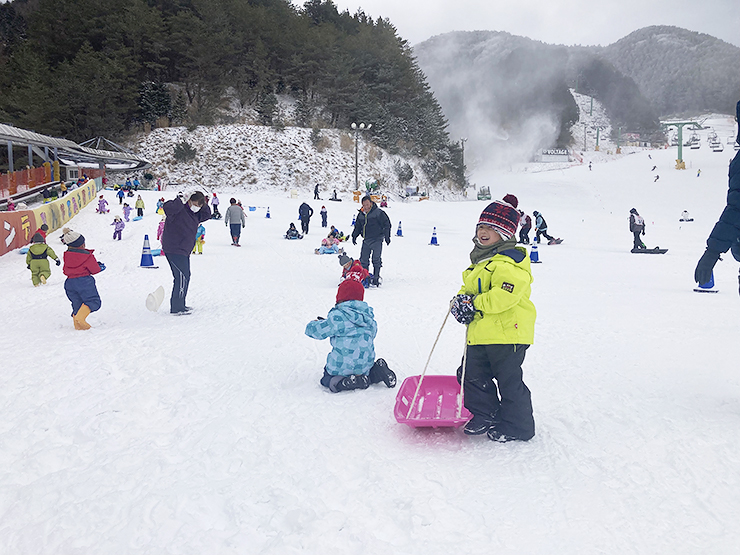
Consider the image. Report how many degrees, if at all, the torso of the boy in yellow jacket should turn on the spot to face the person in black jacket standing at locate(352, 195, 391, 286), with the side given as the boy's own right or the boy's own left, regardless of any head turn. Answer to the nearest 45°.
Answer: approximately 135° to the boy's own right

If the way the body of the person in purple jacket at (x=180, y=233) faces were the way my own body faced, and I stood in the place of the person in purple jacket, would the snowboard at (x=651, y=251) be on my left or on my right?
on my left

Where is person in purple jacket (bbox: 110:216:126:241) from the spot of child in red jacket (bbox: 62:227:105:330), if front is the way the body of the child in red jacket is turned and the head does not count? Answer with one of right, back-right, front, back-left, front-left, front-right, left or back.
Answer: front-left

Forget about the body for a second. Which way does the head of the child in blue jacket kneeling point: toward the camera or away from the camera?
away from the camera

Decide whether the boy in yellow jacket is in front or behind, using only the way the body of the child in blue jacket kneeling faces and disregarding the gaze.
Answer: behind

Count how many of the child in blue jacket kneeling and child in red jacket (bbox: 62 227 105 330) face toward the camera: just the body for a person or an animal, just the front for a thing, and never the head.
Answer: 0

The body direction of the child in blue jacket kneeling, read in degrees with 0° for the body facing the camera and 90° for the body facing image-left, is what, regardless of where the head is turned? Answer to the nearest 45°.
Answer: approximately 135°

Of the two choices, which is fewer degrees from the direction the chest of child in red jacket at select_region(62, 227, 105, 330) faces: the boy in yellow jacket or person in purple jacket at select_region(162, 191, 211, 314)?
the person in purple jacket

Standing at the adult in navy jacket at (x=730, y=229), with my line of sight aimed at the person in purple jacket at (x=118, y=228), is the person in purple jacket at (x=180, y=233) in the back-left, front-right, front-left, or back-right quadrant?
front-left

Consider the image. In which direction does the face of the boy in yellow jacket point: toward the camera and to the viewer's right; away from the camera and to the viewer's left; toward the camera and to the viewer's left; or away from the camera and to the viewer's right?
toward the camera and to the viewer's left
